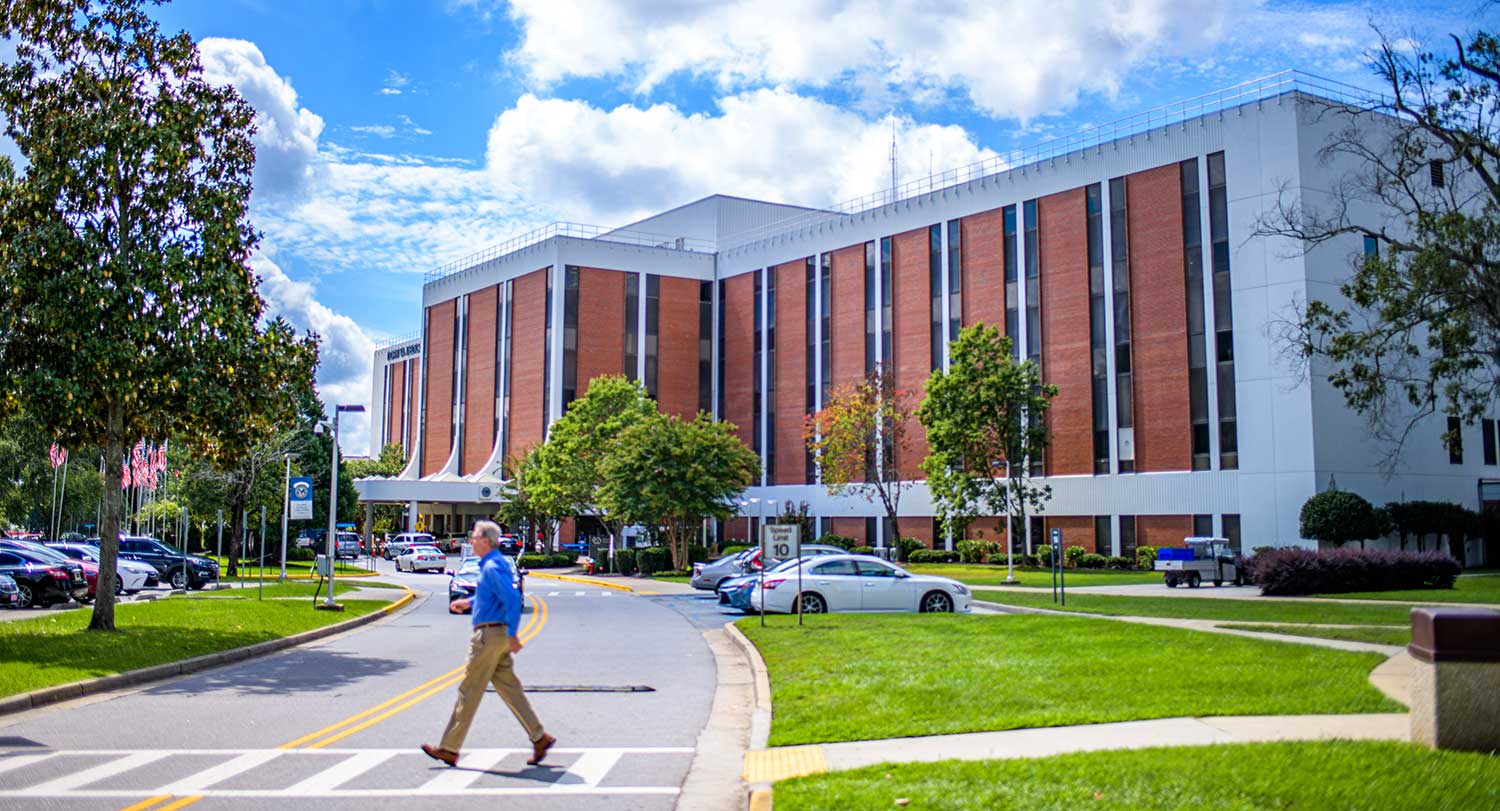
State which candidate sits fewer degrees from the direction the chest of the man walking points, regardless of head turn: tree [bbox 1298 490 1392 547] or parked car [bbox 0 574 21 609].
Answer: the parked car

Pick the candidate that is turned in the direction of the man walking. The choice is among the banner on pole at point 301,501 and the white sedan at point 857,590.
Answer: the banner on pole

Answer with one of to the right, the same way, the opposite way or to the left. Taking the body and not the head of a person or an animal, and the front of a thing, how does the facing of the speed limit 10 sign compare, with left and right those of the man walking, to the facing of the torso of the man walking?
to the left

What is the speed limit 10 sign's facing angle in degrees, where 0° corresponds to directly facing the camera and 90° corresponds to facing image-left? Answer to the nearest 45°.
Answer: approximately 0°

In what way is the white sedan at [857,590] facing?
to the viewer's right

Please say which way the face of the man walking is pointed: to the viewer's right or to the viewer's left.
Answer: to the viewer's left

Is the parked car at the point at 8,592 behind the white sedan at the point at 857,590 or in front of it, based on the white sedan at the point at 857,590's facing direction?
behind

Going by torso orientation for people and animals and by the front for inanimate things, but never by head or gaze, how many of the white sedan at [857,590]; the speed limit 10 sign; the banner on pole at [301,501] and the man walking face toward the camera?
2

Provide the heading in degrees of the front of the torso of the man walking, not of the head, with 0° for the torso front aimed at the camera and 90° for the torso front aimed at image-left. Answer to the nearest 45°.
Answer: approximately 90°

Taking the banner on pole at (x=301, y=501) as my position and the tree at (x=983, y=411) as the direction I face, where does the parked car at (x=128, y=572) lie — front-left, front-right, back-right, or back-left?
back-left

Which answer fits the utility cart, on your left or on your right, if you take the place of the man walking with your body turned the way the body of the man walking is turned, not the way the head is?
on your right
